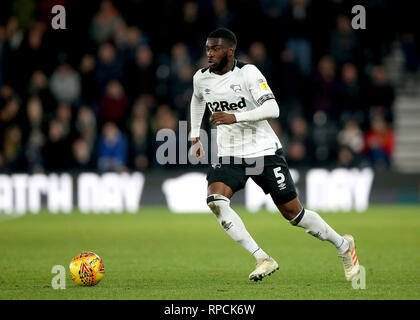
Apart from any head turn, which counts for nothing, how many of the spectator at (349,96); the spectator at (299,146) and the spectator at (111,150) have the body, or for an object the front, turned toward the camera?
3

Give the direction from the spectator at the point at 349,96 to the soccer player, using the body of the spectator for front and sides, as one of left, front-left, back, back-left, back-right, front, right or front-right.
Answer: front

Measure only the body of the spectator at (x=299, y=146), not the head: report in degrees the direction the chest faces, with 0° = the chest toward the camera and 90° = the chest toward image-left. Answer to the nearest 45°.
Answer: approximately 0°

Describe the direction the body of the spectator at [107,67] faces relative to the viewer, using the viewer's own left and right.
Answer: facing the viewer

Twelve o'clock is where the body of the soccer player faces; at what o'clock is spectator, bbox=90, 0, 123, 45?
The spectator is roughly at 4 o'clock from the soccer player.

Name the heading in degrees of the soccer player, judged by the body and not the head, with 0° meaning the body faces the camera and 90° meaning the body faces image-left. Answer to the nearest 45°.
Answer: approximately 45°

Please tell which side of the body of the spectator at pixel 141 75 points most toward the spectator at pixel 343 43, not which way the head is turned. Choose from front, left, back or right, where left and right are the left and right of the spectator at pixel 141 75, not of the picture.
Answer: left

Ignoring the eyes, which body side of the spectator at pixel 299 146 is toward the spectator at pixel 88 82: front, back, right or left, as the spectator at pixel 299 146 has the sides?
right

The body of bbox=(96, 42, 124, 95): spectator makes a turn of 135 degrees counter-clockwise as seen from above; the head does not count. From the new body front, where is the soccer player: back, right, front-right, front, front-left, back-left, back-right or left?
back-right

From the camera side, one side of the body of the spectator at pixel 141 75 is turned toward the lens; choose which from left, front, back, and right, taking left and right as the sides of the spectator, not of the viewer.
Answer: front

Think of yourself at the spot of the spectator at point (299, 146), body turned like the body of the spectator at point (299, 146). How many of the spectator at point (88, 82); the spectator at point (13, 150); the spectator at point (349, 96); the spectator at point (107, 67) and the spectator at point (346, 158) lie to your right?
3

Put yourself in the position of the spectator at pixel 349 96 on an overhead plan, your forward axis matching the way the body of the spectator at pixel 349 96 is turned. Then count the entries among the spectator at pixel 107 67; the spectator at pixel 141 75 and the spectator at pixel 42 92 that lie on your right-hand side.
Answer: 3

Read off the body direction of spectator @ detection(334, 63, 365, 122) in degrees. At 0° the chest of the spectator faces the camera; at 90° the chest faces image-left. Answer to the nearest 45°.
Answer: approximately 0°
